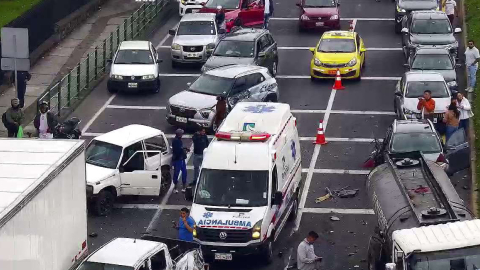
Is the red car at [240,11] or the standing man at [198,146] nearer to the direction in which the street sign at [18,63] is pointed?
the red car

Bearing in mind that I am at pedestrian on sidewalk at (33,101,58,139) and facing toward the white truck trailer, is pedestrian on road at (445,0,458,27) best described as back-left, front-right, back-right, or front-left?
back-left

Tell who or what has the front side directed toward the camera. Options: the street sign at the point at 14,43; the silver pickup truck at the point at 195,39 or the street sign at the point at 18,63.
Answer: the silver pickup truck

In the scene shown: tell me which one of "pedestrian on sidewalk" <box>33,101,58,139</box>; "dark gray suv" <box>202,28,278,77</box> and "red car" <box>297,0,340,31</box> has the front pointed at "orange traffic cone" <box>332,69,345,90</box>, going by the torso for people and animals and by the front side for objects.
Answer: the red car

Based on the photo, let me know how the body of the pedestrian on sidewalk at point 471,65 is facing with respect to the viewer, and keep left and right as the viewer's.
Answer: facing the viewer and to the left of the viewer

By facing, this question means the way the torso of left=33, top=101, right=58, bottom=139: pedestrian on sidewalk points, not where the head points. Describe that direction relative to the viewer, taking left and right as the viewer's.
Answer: facing the viewer

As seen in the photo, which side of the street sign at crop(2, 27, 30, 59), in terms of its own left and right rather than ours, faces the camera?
back

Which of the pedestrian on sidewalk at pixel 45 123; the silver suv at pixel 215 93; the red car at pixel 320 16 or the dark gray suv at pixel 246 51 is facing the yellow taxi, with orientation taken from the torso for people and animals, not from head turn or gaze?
the red car

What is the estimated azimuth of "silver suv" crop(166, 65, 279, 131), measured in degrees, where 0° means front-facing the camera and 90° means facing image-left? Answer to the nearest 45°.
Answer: approximately 45°

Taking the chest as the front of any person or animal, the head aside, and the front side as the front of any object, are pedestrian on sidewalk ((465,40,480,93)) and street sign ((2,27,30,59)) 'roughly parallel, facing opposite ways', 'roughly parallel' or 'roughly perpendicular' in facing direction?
roughly perpendicular
